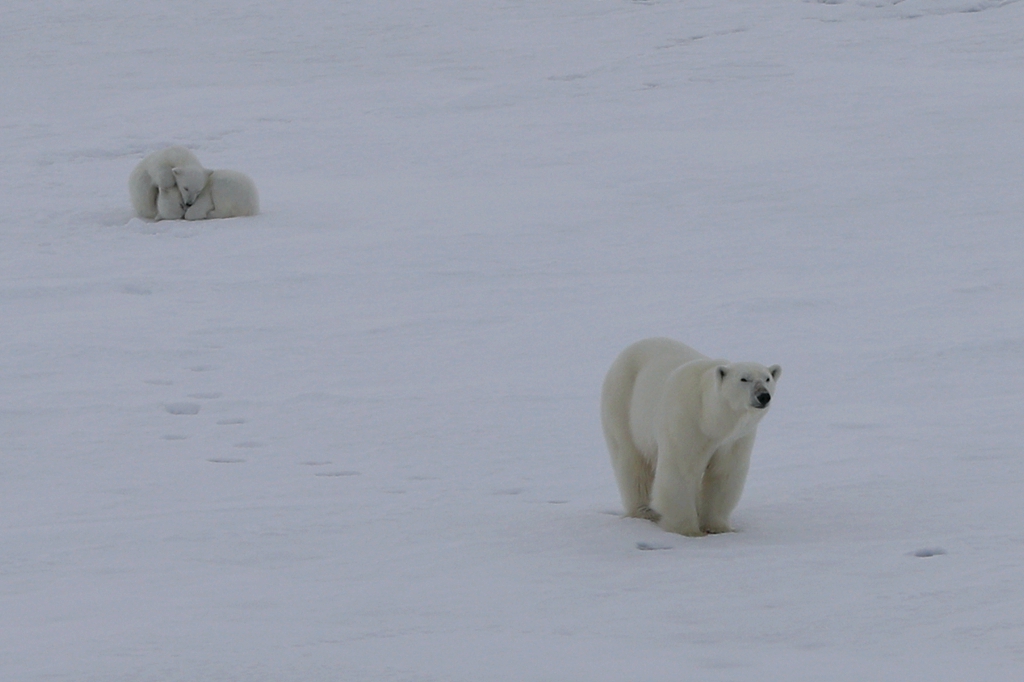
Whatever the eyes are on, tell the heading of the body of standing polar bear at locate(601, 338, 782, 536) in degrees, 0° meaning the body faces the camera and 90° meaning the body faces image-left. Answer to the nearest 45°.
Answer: approximately 315°

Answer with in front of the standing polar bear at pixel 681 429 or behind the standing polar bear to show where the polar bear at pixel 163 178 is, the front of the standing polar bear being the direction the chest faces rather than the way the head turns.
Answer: behind

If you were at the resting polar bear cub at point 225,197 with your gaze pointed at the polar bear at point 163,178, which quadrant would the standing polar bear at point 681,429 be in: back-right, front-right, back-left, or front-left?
back-left

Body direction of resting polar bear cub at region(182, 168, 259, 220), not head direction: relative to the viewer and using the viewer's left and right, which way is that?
facing to the left of the viewer

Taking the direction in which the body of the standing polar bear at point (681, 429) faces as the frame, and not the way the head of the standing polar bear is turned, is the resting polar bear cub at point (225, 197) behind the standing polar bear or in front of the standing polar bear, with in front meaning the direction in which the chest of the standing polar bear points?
behind

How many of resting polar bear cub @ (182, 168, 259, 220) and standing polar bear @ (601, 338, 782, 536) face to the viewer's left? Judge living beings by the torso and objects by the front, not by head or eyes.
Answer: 1

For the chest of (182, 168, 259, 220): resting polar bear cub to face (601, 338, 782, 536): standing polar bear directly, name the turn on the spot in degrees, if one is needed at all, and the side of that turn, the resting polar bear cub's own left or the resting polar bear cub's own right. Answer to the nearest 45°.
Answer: approximately 90° to the resting polar bear cub's own left

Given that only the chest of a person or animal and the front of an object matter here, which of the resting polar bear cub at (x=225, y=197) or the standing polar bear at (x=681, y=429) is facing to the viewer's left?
the resting polar bear cub
